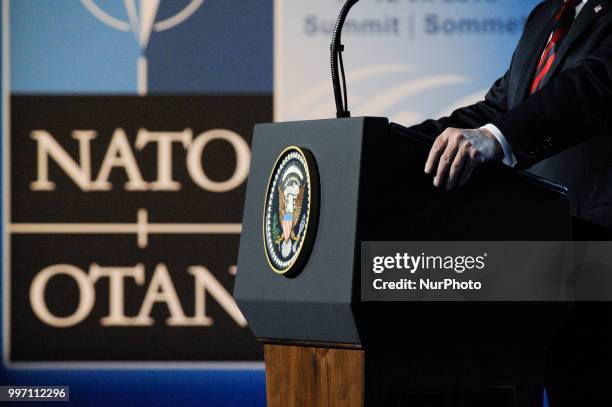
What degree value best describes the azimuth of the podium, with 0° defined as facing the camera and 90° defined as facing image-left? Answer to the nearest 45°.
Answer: approximately 45°

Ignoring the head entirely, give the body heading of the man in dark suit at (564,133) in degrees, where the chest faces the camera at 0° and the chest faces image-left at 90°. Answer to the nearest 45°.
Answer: approximately 45°

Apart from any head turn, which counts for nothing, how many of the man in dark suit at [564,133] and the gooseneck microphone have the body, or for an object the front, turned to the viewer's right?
1

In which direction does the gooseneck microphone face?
to the viewer's right

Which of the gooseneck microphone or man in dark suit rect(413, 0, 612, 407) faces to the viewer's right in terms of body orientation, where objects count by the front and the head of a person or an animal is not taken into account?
the gooseneck microphone
